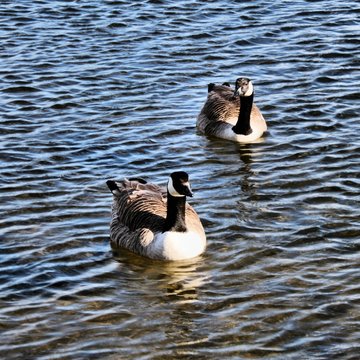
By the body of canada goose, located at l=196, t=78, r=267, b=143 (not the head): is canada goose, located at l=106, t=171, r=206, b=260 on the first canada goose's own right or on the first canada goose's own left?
on the first canada goose's own right

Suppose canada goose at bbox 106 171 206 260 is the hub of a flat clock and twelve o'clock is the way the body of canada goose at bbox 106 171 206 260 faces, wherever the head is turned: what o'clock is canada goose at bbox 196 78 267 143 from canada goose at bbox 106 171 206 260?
canada goose at bbox 196 78 267 143 is roughly at 8 o'clock from canada goose at bbox 106 171 206 260.

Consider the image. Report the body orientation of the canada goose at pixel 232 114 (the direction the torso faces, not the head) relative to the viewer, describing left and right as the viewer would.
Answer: facing the viewer and to the right of the viewer

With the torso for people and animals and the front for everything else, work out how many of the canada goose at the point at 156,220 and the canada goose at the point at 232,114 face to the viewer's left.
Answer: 0
